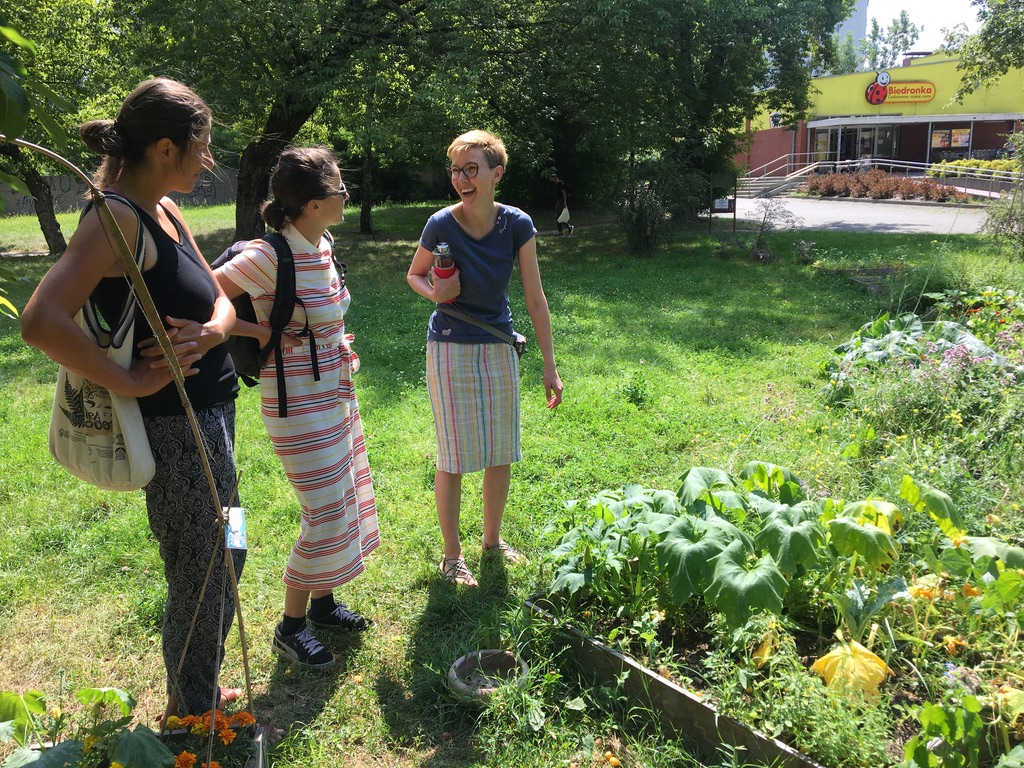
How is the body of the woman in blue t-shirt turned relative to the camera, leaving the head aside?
toward the camera

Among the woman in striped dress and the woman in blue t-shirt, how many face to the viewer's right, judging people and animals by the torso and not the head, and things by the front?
1

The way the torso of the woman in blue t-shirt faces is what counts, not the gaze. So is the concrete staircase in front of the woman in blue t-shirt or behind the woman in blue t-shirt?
behind

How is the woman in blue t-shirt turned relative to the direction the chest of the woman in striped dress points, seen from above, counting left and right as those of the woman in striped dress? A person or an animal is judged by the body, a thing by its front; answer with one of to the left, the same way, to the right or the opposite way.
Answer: to the right

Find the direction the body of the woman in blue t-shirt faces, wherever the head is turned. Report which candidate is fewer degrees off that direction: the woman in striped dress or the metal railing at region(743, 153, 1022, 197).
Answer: the woman in striped dress

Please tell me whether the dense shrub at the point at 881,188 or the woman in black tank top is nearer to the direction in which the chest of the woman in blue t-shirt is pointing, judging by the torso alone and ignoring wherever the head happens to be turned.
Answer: the woman in black tank top

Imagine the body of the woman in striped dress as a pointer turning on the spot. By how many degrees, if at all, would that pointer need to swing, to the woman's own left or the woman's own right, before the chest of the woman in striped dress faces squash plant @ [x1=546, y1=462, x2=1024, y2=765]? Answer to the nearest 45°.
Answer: approximately 45° to the woman's own right

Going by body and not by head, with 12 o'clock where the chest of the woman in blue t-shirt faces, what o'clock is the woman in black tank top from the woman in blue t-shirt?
The woman in black tank top is roughly at 1 o'clock from the woman in blue t-shirt.

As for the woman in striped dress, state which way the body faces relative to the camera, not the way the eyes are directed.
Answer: to the viewer's right

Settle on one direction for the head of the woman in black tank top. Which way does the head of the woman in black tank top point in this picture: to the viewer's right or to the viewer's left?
to the viewer's right

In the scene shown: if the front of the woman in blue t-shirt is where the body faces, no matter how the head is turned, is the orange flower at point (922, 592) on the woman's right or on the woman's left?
on the woman's left

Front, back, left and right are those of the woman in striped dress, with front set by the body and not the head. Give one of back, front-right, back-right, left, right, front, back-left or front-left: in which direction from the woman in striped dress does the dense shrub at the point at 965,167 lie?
front-left
